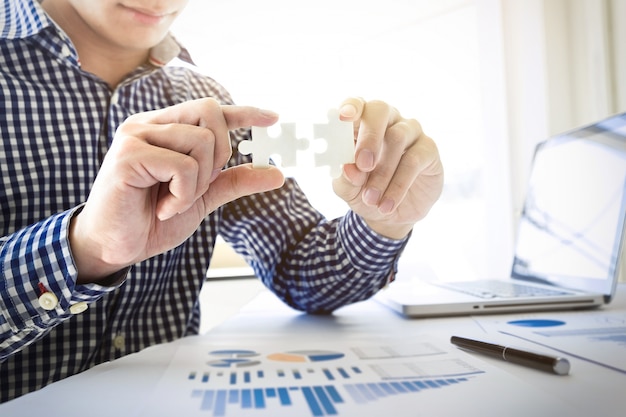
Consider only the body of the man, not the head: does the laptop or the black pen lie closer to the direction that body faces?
the black pen

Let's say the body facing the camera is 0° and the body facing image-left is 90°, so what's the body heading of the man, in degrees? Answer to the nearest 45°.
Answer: approximately 315°

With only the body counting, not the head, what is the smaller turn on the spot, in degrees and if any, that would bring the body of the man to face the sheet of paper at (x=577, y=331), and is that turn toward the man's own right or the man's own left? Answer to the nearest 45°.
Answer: approximately 45° to the man's own left

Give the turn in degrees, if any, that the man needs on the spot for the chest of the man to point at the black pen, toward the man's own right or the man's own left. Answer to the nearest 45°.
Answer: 0° — they already face it

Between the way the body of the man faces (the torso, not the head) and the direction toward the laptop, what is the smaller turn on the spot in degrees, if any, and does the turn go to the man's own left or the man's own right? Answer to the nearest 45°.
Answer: approximately 45° to the man's own left
